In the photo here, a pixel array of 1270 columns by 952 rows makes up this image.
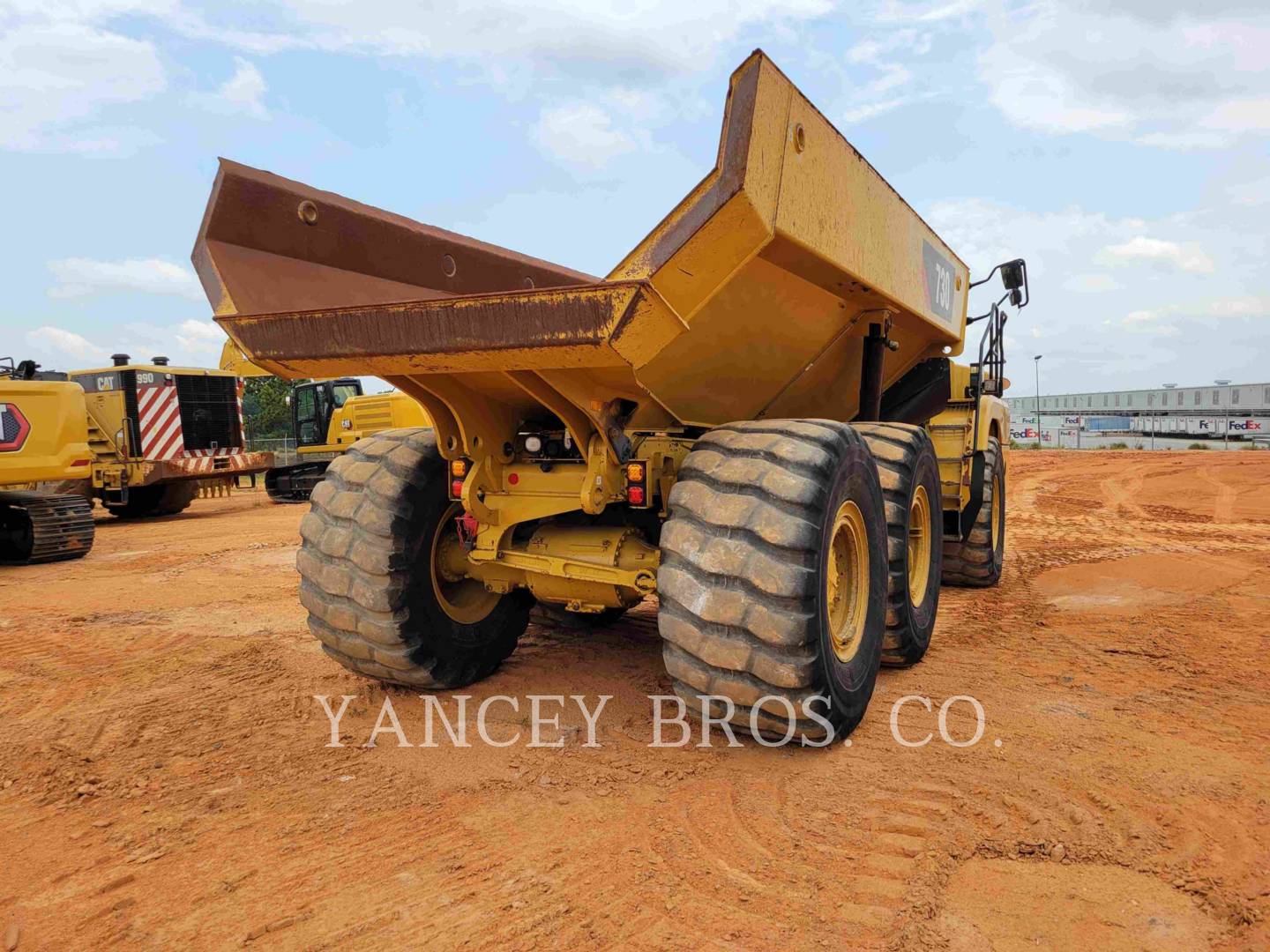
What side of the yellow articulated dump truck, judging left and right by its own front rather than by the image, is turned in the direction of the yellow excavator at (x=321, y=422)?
left

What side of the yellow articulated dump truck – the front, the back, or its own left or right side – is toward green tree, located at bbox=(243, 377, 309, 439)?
left

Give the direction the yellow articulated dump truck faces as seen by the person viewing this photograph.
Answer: facing away from the viewer and to the right of the viewer
